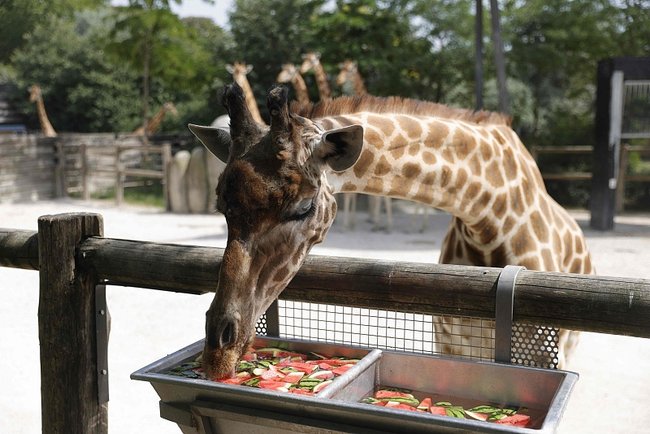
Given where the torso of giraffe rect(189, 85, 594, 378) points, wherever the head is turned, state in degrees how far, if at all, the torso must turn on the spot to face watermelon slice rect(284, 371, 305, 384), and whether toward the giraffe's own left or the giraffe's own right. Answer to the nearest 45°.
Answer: approximately 45° to the giraffe's own left

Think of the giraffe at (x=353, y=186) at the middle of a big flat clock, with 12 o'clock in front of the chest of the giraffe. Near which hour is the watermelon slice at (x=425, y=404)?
The watermelon slice is roughly at 10 o'clock from the giraffe.

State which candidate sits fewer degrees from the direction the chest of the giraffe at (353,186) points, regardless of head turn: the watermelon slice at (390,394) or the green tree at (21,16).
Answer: the watermelon slice

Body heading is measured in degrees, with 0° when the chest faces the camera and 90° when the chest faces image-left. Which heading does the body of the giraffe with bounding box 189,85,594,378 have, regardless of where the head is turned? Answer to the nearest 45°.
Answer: approximately 45°
